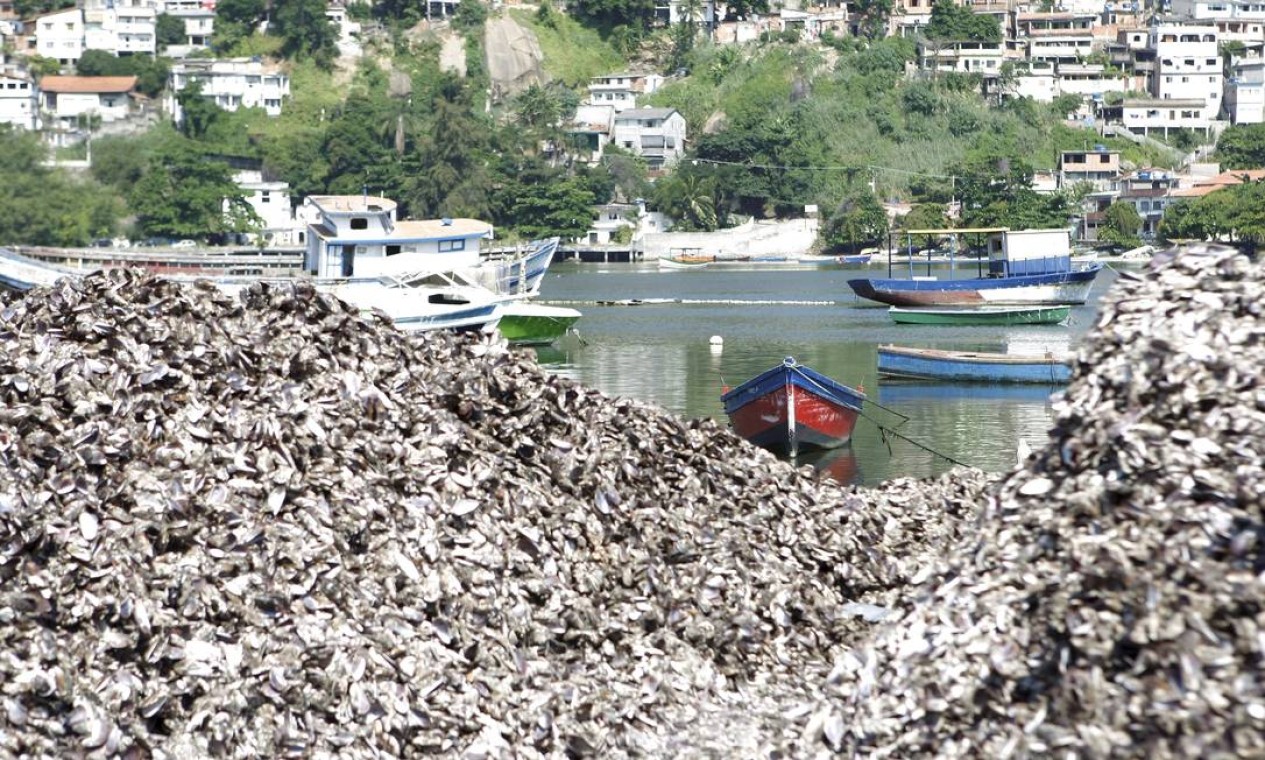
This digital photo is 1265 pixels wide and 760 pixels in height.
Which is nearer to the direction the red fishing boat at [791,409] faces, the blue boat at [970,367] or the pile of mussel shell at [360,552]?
the pile of mussel shell

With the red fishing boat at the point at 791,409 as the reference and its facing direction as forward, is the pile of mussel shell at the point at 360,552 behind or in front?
in front

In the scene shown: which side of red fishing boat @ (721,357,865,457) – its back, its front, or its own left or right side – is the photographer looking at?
front

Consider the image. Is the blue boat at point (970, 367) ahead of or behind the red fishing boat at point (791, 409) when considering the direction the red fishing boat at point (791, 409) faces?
behind
